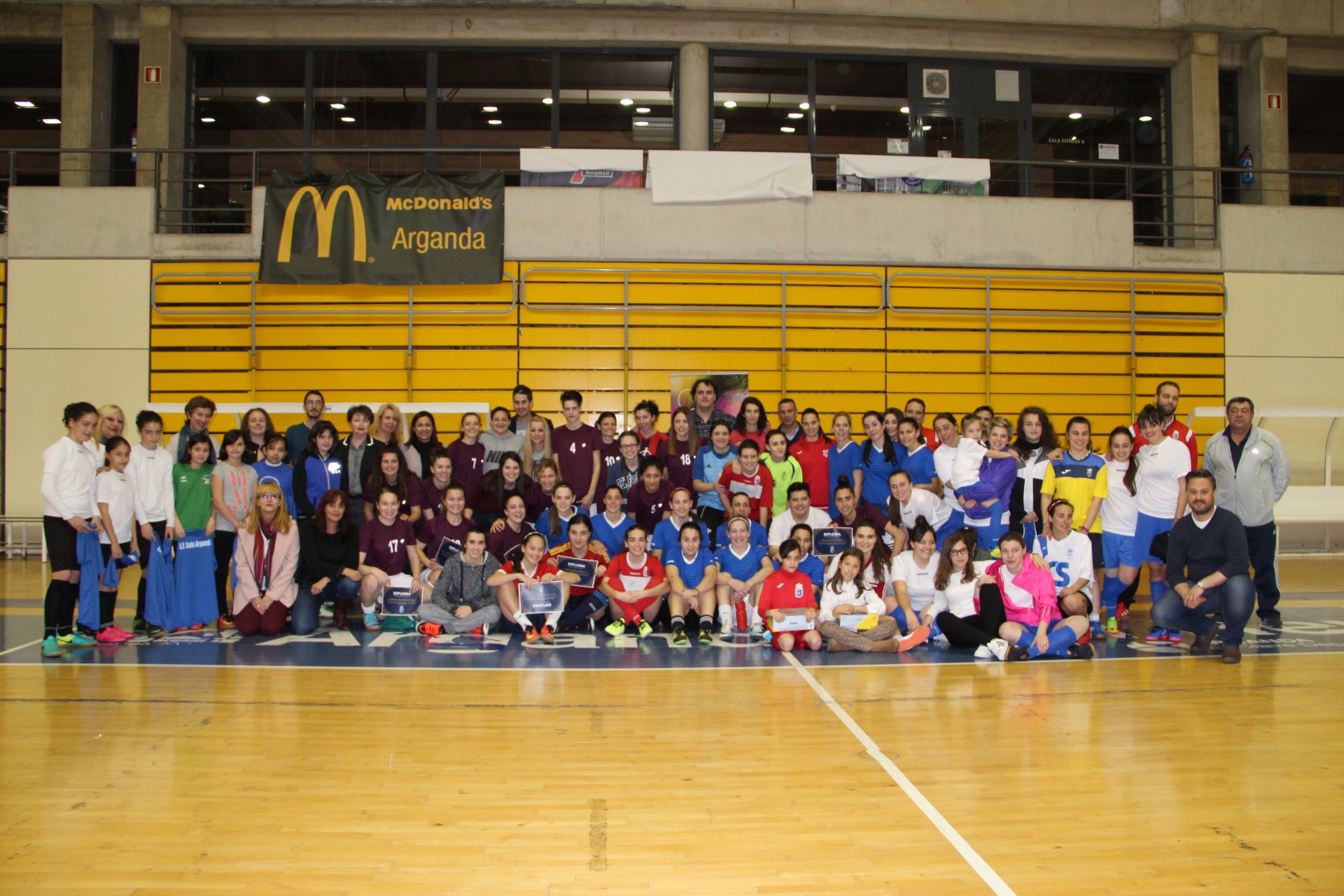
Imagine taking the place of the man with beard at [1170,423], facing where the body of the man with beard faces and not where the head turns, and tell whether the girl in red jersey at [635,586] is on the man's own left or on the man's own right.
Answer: on the man's own right

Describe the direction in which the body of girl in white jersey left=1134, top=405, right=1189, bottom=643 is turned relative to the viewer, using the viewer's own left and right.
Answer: facing the viewer and to the left of the viewer

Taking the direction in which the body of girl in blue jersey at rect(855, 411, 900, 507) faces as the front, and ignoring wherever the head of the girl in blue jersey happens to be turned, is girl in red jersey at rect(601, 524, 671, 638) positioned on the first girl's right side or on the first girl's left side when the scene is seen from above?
on the first girl's right side

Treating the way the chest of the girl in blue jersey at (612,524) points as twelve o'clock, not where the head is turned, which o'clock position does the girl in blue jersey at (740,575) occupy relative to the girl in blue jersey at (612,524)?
the girl in blue jersey at (740,575) is roughly at 10 o'clock from the girl in blue jersey at (612,524).

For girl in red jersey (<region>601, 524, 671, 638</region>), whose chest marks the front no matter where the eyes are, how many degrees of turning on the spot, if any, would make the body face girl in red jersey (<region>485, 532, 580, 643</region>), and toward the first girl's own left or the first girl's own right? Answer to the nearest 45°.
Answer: approximately 90° to the first girl's own right

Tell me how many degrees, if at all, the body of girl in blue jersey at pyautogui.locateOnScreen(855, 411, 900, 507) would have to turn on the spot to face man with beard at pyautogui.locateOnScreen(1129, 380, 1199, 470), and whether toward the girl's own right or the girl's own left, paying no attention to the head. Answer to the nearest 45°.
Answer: approximately 90° to the girl's own left

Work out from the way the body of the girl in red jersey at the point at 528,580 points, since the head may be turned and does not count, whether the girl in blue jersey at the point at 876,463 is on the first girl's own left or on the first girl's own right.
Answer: on the first girl's own left

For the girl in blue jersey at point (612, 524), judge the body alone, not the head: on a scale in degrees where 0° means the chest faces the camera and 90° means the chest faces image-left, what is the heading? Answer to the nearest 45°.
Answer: approximately 0°

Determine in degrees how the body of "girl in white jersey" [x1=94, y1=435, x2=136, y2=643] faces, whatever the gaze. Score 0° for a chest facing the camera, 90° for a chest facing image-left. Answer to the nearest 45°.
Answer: approximately 315°
